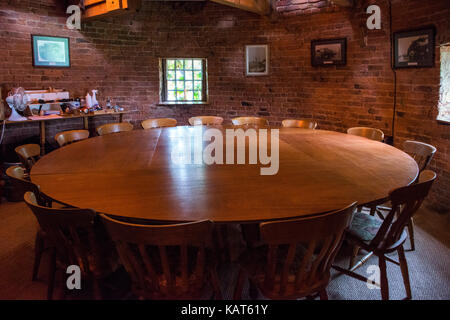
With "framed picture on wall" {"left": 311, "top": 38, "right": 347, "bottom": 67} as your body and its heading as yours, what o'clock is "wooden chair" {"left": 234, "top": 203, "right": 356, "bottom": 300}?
The wooden chair is roughly at 12 o'clock from the framed picture on wall.

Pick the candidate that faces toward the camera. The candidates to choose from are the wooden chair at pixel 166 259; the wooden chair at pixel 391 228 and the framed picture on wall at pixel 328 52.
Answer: the framed picture on wall

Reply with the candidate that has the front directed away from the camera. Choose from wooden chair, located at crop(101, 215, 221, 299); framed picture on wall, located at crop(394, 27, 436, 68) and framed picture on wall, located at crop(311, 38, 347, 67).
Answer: the wooden chair

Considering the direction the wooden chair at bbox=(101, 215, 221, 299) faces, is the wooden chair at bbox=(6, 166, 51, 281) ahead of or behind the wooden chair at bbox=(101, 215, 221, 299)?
ahead

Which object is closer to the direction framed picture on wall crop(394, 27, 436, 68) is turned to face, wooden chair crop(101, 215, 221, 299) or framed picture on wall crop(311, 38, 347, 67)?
the wooden chair

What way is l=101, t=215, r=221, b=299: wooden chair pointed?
away from the camera

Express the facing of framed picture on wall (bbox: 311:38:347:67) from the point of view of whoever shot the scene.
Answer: facing the viewer

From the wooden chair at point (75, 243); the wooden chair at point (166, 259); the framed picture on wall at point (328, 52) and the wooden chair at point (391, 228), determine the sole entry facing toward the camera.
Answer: the framed picture on wall

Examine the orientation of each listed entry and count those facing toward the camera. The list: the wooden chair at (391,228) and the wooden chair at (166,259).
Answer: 0

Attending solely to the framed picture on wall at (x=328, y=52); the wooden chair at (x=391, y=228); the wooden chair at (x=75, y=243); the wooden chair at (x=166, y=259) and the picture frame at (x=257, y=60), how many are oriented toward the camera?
2

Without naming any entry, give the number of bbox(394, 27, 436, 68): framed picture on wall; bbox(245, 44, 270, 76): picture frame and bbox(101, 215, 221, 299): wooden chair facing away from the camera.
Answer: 1

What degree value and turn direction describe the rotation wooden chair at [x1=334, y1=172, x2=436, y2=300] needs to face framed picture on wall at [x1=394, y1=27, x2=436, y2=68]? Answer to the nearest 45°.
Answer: approximately 45° to its right

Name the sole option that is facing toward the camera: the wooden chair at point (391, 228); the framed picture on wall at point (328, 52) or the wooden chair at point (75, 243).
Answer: the framed picture on wall
